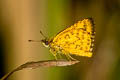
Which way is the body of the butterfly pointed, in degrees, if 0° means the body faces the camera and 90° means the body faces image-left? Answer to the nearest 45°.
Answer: approximately 90°
